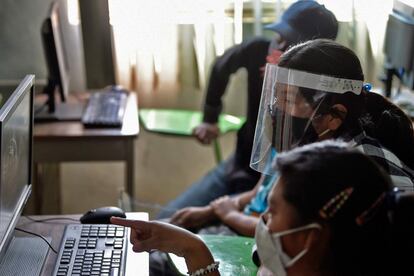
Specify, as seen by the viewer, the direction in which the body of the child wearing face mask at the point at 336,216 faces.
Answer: to the viewer's left

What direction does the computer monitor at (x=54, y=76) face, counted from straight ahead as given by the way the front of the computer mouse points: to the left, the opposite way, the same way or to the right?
the opposite way

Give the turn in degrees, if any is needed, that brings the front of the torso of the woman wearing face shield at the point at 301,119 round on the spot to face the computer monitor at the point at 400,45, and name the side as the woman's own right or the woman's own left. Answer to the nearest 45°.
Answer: approximately 90° to the woman's own right

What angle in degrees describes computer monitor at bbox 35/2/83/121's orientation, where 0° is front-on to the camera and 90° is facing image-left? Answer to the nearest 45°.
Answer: approximately 270°

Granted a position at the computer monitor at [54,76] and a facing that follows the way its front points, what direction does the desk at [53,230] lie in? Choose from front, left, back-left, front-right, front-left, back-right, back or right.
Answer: right

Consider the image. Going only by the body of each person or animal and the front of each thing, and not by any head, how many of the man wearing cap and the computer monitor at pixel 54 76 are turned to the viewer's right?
1

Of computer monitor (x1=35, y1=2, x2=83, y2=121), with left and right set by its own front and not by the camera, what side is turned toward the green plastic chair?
front

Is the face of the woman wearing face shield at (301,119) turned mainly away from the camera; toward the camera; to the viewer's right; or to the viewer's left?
to the viewer's left

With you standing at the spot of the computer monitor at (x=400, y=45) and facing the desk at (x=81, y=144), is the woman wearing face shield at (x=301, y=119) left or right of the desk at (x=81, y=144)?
left

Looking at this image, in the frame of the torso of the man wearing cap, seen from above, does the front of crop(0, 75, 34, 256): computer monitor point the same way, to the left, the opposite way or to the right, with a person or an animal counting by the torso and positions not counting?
the opposite way

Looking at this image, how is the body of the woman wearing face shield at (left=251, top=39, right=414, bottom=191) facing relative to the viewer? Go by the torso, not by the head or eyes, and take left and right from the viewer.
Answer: facing to the left of the viewer

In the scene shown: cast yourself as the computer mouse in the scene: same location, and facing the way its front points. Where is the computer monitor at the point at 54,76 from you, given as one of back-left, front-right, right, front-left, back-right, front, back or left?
right

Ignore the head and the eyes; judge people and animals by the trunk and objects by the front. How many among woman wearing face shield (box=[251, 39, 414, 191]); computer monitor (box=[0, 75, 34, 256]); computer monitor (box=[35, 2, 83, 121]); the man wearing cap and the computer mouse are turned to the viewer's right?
2

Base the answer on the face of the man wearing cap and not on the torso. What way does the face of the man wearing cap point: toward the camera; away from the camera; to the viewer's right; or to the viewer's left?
to the viewer's left

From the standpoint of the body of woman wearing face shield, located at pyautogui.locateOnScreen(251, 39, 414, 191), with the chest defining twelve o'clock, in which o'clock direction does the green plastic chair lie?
The green plastic chair is roughly at 2 o'clock from the woman wearing face shield.
